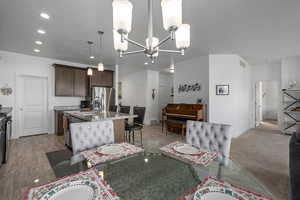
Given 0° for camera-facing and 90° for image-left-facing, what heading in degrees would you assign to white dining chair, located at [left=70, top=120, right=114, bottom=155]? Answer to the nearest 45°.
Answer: approximately 315°

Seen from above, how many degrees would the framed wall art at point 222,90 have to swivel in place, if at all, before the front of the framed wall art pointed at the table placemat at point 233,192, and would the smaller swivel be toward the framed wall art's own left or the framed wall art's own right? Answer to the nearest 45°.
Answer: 0° — it already faces it

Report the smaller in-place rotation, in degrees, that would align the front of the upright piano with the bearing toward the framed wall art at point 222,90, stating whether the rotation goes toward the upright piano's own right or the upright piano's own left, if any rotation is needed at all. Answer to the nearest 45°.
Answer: approximately 135° to the upright piano's own left

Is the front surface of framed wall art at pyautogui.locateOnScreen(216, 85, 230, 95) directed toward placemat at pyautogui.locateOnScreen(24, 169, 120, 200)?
yes

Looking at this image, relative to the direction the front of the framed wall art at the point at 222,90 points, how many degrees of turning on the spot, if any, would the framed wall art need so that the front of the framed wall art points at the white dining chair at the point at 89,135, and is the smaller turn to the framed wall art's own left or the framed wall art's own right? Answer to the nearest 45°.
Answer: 0° — it already faces it
